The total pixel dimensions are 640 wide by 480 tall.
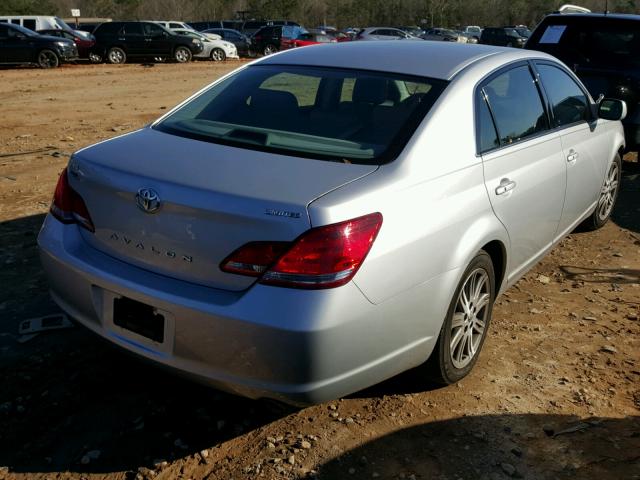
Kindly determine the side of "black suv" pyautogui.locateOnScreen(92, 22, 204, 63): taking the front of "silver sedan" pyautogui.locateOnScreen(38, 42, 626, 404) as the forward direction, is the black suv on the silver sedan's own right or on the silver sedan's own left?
on the silver sedan's own left

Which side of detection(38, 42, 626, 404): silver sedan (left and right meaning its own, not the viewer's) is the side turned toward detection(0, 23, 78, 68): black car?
left

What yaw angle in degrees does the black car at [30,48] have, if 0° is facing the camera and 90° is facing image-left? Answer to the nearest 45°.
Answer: approximately 315°

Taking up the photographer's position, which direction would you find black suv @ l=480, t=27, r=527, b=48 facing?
facing the viewer and to the right of the viewer

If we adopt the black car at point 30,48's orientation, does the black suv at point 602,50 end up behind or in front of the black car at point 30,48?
in front

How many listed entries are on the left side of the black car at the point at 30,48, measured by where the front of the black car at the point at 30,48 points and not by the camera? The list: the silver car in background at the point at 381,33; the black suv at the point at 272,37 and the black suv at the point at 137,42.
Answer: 3

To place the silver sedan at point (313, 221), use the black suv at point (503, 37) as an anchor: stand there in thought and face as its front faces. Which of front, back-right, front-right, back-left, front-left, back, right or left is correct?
front-right
